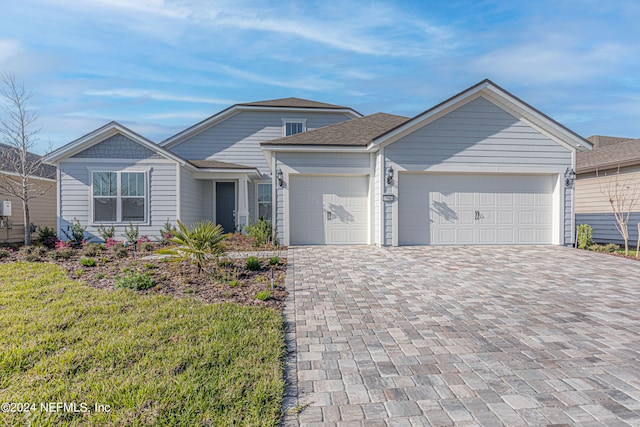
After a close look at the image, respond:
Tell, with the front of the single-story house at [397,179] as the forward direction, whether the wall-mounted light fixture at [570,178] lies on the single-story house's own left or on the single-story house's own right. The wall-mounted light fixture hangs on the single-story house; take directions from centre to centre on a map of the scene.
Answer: on the single-story house's own left

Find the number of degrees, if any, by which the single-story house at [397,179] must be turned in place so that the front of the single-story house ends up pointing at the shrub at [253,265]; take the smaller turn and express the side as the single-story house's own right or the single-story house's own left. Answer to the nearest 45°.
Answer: approximately 45° to the single-story house's own right

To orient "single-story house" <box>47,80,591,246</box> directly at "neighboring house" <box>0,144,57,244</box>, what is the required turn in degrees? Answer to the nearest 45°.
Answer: approximately 90° to its right

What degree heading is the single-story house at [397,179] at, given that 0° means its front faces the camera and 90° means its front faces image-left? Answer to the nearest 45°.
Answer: approximately 0°

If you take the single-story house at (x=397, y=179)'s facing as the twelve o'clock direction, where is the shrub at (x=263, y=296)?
The shrub is roughly at 1 o'clock from the single-story house.

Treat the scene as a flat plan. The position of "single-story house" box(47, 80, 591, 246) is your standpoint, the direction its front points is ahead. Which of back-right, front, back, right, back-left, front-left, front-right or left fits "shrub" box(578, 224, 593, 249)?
left

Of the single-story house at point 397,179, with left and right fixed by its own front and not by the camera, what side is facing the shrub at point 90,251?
right

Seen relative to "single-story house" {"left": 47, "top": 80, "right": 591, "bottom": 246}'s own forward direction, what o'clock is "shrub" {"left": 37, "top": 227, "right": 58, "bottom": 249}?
The shrub is roughly at 3 o'clock from the single-story house.

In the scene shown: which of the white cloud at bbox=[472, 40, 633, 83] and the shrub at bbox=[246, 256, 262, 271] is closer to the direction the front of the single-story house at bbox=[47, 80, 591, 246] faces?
the shrub

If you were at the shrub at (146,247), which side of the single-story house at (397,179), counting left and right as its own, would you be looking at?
right

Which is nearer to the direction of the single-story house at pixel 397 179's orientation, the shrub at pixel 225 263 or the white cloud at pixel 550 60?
the shrub
